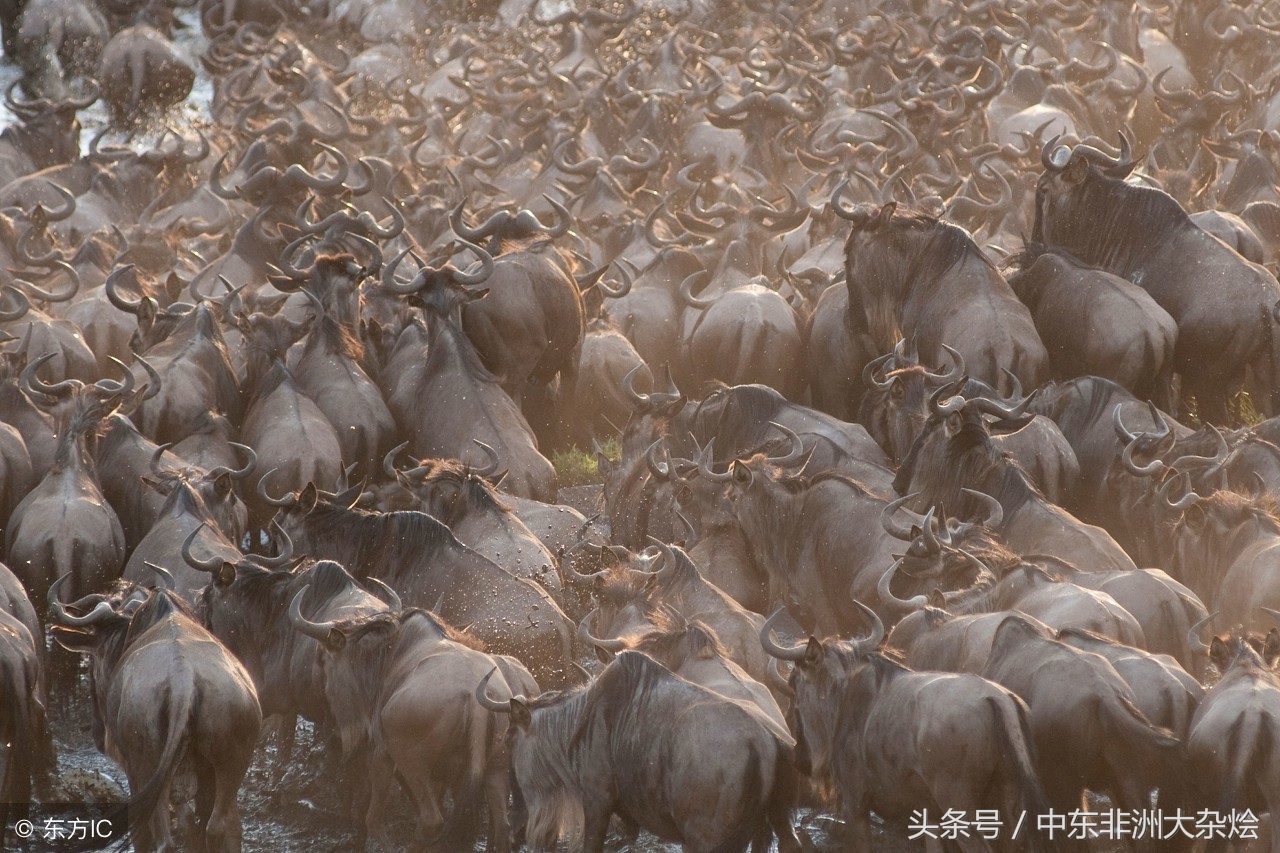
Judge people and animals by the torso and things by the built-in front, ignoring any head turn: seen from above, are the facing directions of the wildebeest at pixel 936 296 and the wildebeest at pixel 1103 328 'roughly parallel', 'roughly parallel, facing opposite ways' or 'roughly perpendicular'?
roughly parallel

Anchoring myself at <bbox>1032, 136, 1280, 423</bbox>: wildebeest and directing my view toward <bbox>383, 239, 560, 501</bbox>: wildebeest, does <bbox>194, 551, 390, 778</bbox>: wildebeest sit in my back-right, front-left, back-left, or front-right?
front-left

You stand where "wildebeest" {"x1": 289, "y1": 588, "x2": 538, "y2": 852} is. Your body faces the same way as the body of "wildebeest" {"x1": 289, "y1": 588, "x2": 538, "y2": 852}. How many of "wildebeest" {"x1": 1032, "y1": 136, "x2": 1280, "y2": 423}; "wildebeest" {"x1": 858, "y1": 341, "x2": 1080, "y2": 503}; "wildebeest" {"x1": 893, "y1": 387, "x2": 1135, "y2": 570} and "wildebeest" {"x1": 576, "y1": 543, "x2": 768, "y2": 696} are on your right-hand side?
4

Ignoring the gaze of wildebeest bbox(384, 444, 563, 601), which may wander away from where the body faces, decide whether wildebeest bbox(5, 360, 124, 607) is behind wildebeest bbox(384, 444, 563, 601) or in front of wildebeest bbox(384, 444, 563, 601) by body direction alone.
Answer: in front

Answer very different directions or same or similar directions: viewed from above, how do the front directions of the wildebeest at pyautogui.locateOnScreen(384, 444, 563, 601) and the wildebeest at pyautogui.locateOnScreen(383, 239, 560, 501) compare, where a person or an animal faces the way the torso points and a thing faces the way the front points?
same or similar directions

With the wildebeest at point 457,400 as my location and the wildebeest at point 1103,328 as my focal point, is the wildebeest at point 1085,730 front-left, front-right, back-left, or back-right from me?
front-right

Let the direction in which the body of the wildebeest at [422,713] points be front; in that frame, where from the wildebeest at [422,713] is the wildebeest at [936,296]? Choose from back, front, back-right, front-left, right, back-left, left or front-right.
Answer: right

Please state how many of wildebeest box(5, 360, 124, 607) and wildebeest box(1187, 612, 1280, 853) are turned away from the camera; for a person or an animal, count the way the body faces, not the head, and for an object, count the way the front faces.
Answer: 2

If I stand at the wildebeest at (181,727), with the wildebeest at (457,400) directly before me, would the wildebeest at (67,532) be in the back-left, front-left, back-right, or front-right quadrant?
front-left

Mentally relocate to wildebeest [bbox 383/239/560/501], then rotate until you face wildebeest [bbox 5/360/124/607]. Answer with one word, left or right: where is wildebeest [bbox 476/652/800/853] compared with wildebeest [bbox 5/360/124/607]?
left

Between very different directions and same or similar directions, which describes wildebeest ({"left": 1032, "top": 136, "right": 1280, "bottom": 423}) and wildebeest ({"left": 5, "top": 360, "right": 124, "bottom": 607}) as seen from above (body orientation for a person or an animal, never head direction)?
same or similar directions

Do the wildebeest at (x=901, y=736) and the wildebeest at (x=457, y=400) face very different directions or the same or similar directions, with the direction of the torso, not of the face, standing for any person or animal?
same or similar directions

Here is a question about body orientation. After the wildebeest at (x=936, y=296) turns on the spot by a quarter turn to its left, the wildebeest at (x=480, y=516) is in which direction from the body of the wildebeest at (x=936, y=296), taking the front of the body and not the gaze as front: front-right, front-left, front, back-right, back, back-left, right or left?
front

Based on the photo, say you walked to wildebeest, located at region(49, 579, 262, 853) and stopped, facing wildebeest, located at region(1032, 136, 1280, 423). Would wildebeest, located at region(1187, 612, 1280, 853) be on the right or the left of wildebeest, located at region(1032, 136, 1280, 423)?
right

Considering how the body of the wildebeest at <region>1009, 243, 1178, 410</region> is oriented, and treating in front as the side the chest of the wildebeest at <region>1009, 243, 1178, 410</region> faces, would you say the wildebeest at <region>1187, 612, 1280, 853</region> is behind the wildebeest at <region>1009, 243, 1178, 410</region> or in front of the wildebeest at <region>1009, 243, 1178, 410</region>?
behind
